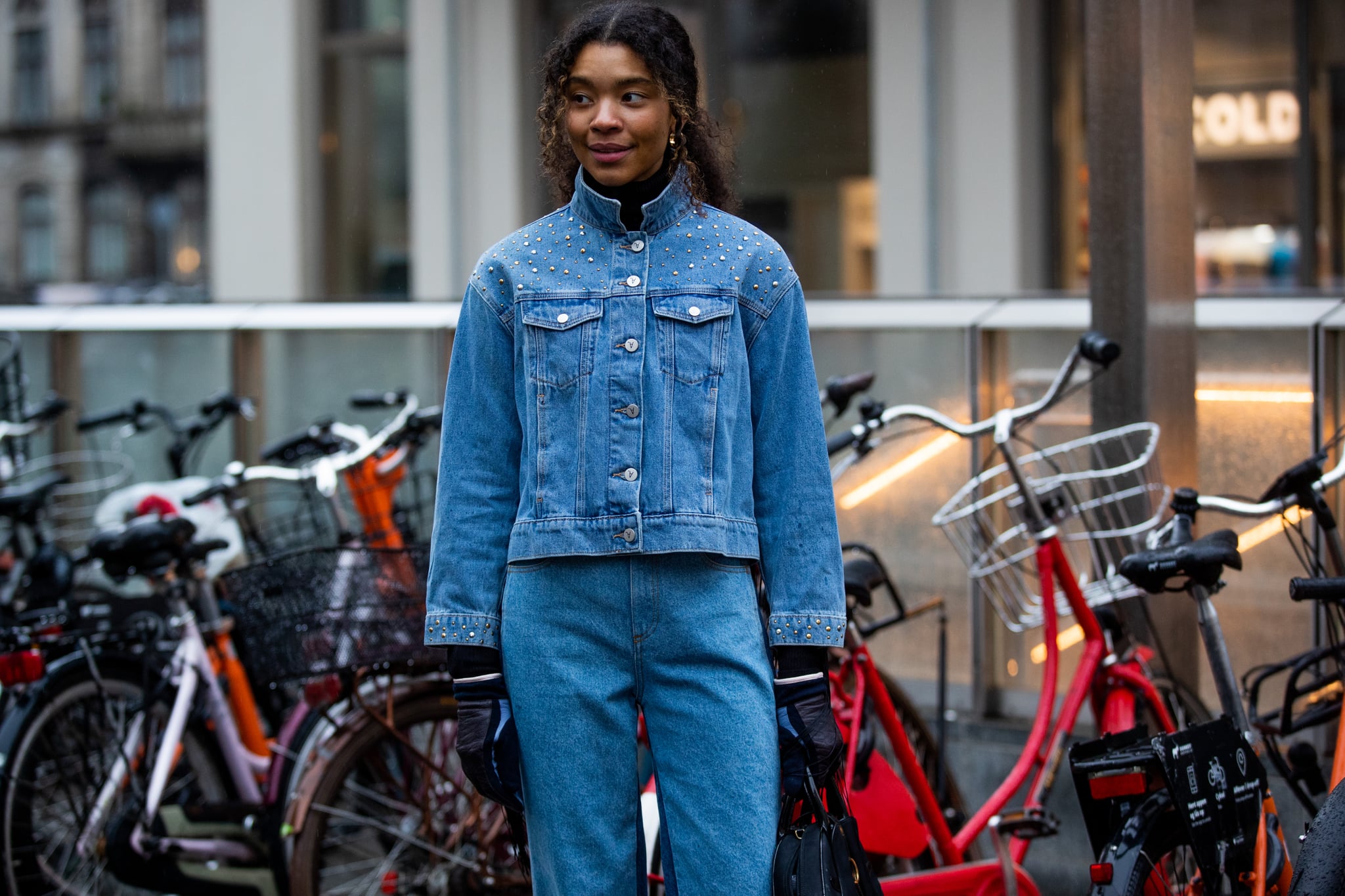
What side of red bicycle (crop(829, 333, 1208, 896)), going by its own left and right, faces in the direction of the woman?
back

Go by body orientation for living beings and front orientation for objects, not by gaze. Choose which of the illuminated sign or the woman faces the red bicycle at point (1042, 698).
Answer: the illuminated sign

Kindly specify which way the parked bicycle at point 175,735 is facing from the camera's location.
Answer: facing away from the viewer and to the right of the viewer

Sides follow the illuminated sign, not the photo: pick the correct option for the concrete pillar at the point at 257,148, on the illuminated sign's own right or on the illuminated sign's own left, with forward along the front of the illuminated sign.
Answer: on the illuminated sign's own right

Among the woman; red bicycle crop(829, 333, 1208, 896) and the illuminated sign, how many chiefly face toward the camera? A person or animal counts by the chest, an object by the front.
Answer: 2

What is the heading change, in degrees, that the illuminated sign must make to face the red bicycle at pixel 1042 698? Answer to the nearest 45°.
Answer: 0° — it already faces it

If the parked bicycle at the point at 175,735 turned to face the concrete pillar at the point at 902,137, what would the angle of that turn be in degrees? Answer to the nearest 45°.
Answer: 0° — it already faces it

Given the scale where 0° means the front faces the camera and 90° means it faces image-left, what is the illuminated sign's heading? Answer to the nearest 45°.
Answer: approximately 0°

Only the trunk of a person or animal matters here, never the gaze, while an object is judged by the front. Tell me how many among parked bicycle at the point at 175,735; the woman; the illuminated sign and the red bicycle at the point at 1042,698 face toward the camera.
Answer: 2
